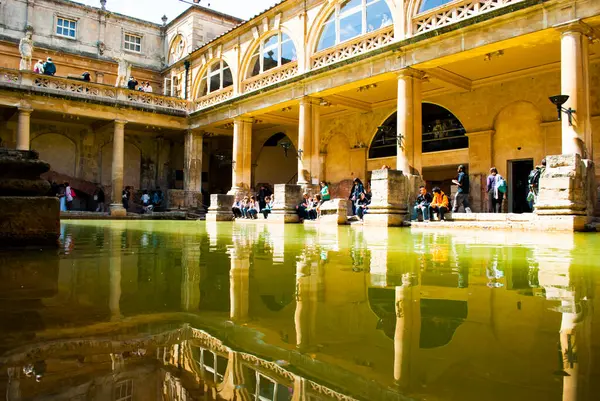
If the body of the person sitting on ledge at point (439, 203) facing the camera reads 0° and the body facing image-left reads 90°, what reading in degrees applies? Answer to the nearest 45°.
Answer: approximately 45°

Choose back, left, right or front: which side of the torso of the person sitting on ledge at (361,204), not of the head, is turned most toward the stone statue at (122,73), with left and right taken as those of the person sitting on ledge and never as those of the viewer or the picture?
right

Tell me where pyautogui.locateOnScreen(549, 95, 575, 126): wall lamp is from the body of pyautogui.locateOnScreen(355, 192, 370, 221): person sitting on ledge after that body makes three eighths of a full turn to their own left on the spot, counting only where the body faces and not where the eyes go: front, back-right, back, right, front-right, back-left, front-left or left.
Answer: front-right

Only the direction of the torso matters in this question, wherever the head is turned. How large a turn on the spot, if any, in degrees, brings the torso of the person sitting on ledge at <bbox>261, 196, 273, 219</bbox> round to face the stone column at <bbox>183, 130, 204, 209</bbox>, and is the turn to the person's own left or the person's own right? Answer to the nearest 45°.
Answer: approximately 90° to the person's own right

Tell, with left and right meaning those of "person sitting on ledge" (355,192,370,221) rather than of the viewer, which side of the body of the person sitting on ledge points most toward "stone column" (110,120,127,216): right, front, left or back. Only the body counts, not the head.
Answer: right

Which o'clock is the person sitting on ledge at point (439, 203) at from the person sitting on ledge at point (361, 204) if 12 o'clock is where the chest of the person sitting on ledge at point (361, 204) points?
the person sitting on ledge at point (439, 203) is roughly at 9 o'clock from the person sitting on ledge at point (361, 204).

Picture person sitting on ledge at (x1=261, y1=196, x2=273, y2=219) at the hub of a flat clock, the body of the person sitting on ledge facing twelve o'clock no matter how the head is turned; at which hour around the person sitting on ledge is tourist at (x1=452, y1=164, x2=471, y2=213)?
The tourist is roughly at 9 o'clock from the person sitting on ledge.

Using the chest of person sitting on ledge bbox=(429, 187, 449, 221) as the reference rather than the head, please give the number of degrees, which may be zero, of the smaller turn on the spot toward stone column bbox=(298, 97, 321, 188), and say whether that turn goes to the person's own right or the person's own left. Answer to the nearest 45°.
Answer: approximately 90° to the person's own right

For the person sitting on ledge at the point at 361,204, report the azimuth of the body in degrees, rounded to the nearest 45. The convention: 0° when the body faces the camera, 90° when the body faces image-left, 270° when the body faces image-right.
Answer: approximately 45°

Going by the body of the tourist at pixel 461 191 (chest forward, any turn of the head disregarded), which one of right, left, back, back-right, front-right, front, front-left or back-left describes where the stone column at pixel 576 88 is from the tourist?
back-left

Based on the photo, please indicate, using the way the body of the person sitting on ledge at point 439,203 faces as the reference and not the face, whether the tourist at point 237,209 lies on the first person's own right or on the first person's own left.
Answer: on the first person's own right
